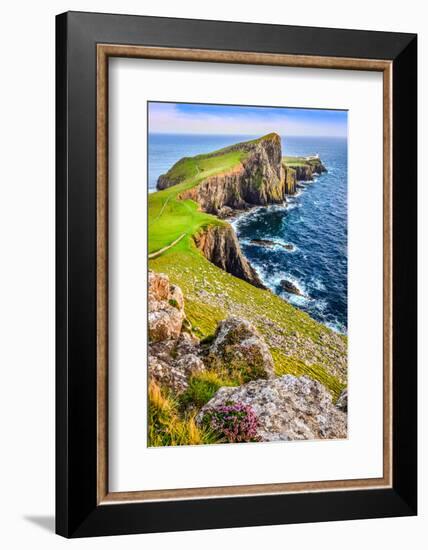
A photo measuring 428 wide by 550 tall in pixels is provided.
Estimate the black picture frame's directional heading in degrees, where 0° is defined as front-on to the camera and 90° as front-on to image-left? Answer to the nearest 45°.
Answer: approximately 315°
